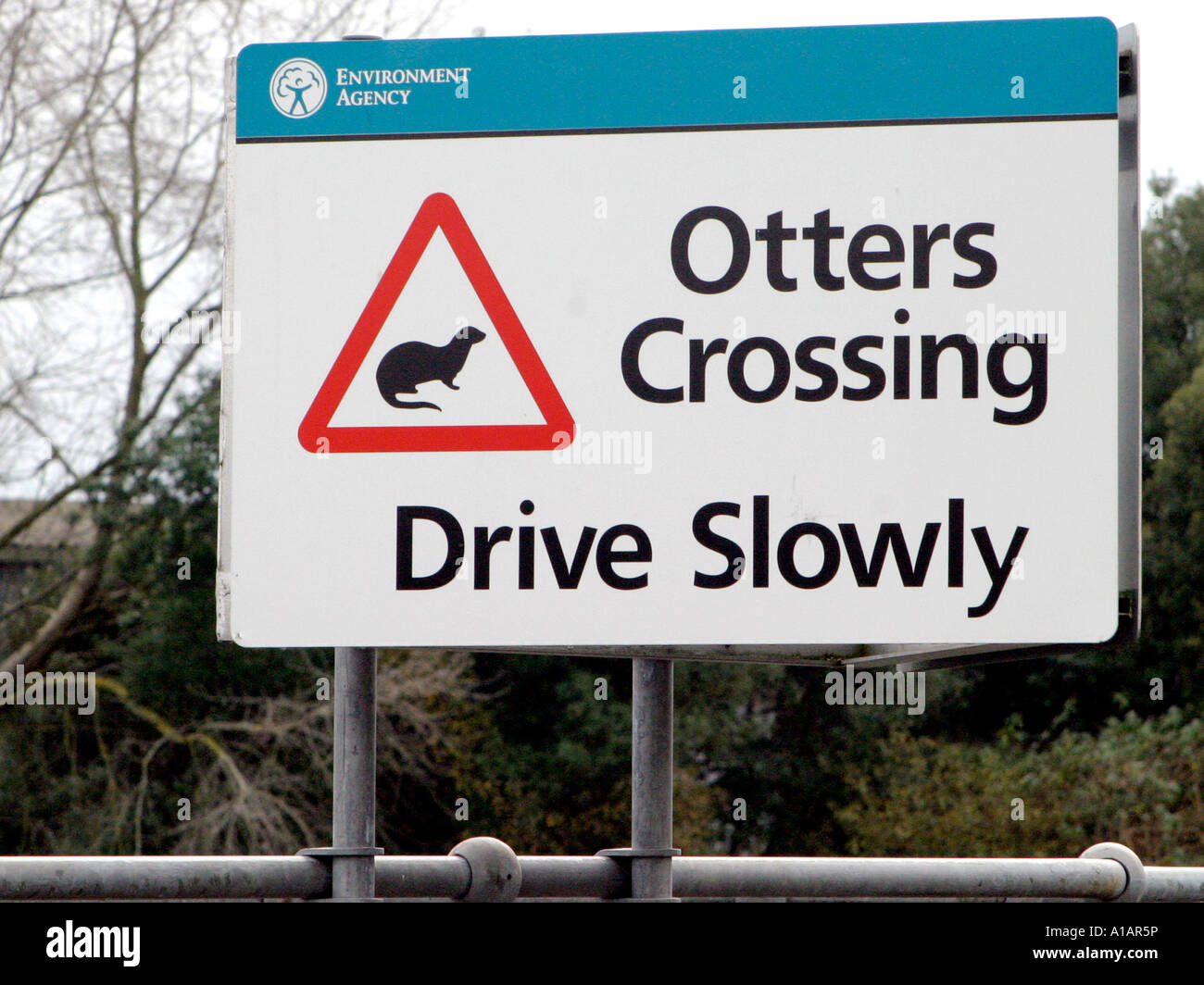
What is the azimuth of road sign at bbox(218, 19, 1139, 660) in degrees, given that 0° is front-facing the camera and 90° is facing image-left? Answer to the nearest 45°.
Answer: approximately 0°
